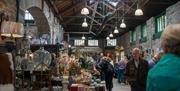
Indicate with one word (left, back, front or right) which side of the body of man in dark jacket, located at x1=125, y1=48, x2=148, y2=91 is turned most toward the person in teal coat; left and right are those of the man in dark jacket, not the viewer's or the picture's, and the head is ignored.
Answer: front

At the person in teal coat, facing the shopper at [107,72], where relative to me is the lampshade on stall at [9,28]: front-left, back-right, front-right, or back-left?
front-left

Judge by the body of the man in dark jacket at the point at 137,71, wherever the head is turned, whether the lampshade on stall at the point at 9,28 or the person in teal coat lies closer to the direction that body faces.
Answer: the person in teal coat

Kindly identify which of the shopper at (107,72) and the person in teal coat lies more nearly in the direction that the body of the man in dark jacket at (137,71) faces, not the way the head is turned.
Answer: the person in teal coat

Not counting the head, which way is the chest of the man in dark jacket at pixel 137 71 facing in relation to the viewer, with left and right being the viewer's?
facing the viewer

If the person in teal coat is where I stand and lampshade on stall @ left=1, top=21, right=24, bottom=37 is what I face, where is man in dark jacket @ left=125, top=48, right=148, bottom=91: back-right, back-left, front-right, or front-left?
front-right

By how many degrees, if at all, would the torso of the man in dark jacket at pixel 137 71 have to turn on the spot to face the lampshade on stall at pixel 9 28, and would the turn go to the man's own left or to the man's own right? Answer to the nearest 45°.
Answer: approximately 45° to the man's own right

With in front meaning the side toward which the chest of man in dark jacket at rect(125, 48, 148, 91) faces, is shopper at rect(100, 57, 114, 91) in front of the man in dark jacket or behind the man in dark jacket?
behind
